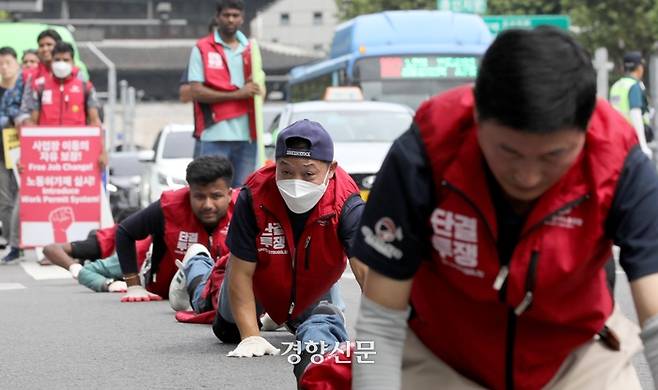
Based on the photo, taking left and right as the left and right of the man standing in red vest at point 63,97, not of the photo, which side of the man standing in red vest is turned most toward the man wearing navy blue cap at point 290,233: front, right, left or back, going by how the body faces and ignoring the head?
front

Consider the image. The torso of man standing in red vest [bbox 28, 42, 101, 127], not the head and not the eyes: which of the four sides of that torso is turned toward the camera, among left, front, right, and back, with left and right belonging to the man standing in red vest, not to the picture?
front

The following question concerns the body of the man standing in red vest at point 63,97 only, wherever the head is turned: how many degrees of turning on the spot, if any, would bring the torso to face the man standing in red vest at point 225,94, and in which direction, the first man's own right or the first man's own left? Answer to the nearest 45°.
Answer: approximately 45° to the first man's own left

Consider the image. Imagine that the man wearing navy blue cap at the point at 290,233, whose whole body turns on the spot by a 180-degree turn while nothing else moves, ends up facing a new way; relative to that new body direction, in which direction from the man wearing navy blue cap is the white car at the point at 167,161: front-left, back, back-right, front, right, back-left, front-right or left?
front

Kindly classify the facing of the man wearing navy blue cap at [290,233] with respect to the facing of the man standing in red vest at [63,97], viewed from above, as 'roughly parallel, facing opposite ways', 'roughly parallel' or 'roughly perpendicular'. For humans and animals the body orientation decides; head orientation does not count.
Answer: roughly parallel

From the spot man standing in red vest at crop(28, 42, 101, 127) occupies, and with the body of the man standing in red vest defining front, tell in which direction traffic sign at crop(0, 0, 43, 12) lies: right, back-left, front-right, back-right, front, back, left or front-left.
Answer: back

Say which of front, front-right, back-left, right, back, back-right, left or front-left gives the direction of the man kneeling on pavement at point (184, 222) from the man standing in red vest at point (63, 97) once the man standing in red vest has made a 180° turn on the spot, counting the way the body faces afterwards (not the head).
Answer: back

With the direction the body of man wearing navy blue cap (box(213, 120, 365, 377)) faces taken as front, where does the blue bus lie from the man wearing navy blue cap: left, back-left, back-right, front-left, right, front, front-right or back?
back

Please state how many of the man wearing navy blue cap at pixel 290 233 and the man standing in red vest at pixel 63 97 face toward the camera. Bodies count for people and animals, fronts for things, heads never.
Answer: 2

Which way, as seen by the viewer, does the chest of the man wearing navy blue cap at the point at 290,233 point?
toward the camera
